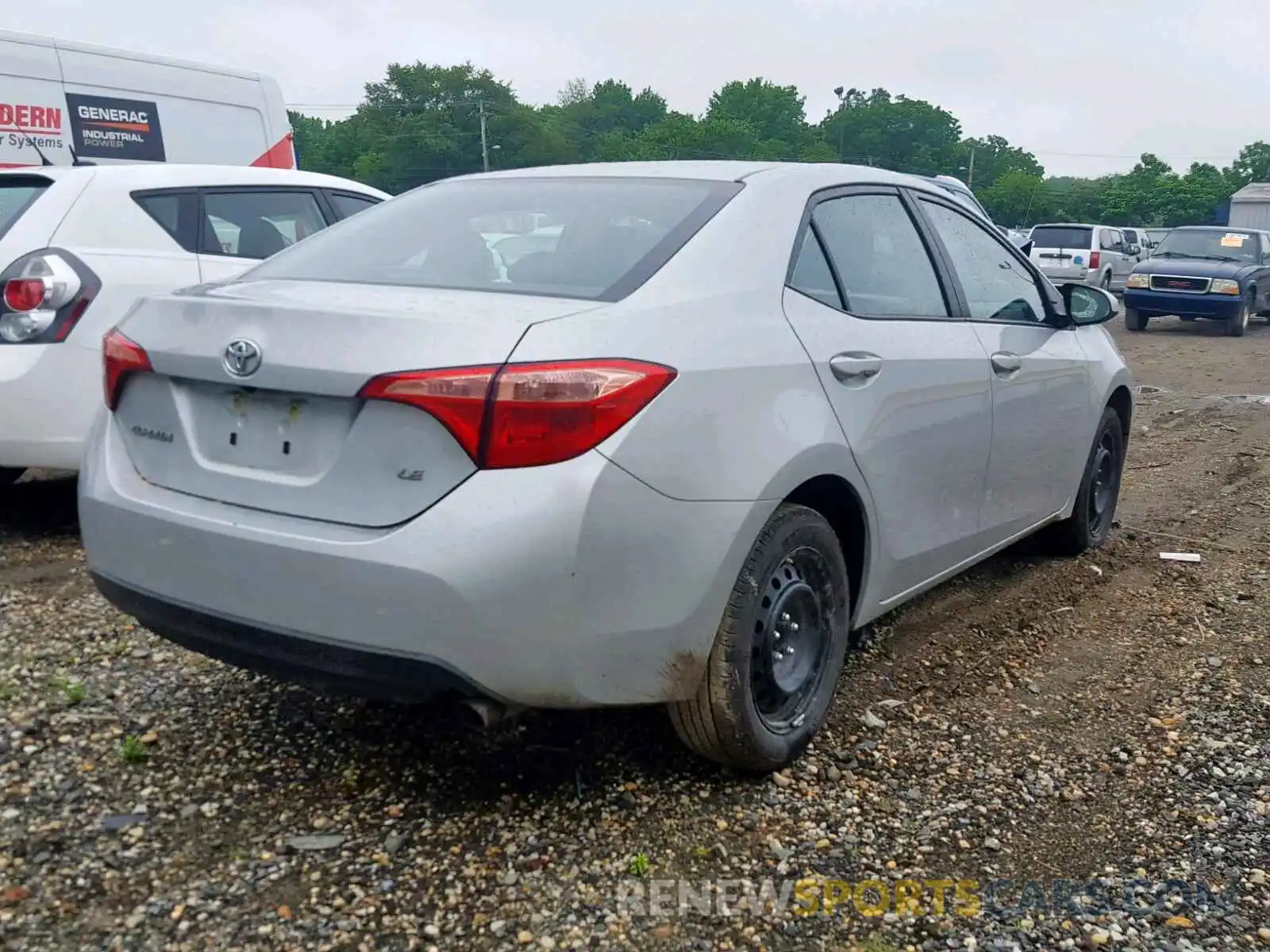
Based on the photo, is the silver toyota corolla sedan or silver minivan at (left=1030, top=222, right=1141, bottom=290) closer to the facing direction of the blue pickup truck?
the silver toyota corolla sedan

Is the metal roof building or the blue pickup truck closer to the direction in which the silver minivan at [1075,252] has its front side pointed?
the metal roof building

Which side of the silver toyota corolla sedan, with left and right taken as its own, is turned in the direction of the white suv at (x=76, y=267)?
left

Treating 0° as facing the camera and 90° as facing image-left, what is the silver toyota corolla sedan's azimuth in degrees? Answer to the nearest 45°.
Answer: approximately 225°

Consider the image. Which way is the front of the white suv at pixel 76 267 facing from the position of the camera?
facing away from the viewer and to the right of the viewer

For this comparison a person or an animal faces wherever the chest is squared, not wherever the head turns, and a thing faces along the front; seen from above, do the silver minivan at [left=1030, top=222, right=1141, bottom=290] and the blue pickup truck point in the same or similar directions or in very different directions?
very different directions

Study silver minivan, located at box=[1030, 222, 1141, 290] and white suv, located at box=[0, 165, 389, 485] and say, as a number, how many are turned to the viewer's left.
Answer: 0

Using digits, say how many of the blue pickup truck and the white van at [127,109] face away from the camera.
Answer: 0

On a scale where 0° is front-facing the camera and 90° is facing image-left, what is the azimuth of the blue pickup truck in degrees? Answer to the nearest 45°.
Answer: approximately 45°

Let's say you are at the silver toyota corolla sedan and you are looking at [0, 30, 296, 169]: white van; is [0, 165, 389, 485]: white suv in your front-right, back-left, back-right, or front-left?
front-left

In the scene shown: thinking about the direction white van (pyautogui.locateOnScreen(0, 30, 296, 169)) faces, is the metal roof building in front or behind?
behind

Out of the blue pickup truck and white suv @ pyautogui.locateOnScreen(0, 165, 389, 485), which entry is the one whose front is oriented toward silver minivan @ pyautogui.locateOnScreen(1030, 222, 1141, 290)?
white suv @ pyautogui.locateOnScreen(0, 165, 389, 485)

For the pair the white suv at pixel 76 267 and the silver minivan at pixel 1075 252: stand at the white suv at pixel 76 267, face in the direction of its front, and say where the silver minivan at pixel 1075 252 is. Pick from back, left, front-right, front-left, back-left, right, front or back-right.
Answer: front

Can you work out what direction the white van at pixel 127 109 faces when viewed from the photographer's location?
facing the viewer and to the left of the viewer

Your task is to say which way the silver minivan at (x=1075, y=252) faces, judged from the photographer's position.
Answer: facing away from the viewer and to the right of the viewer
